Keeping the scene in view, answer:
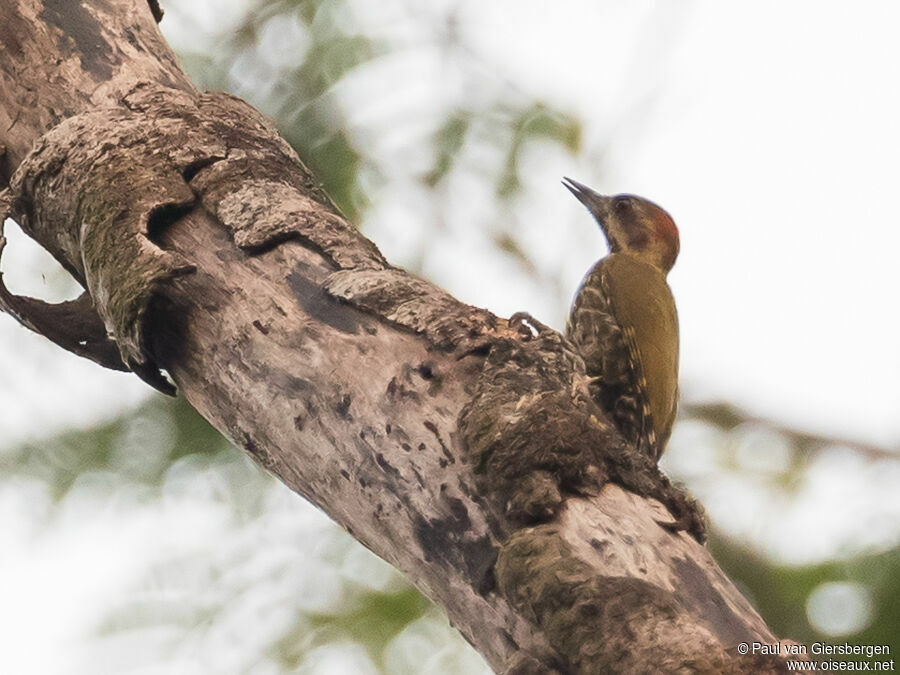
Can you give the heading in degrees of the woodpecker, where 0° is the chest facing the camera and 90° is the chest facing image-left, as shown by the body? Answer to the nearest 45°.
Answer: approximately 90°
